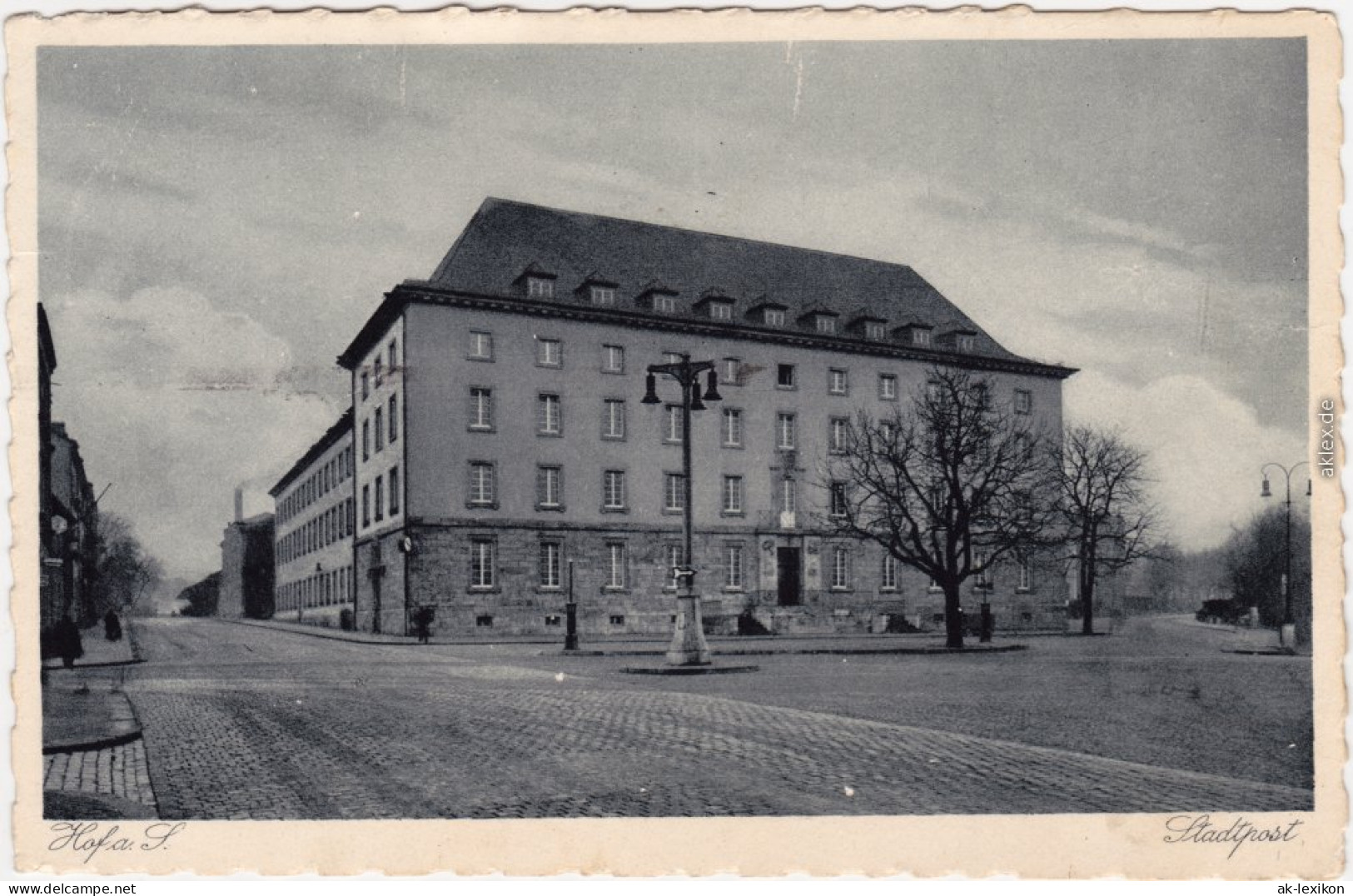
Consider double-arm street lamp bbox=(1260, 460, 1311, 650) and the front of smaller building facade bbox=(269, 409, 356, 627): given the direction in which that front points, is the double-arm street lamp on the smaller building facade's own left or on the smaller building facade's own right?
on the smaller building facade's own left

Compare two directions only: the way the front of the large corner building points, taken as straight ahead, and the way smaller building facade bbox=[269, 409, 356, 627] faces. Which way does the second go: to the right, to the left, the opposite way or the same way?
to the right

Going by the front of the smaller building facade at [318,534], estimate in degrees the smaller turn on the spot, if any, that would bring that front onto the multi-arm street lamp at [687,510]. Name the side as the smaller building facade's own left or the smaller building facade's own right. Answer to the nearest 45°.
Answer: approximately 90° to the smaller building facade's own left

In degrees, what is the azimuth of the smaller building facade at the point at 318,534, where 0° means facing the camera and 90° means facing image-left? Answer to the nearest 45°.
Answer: approximately 45°

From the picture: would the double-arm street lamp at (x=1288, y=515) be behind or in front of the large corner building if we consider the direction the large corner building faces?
in front
